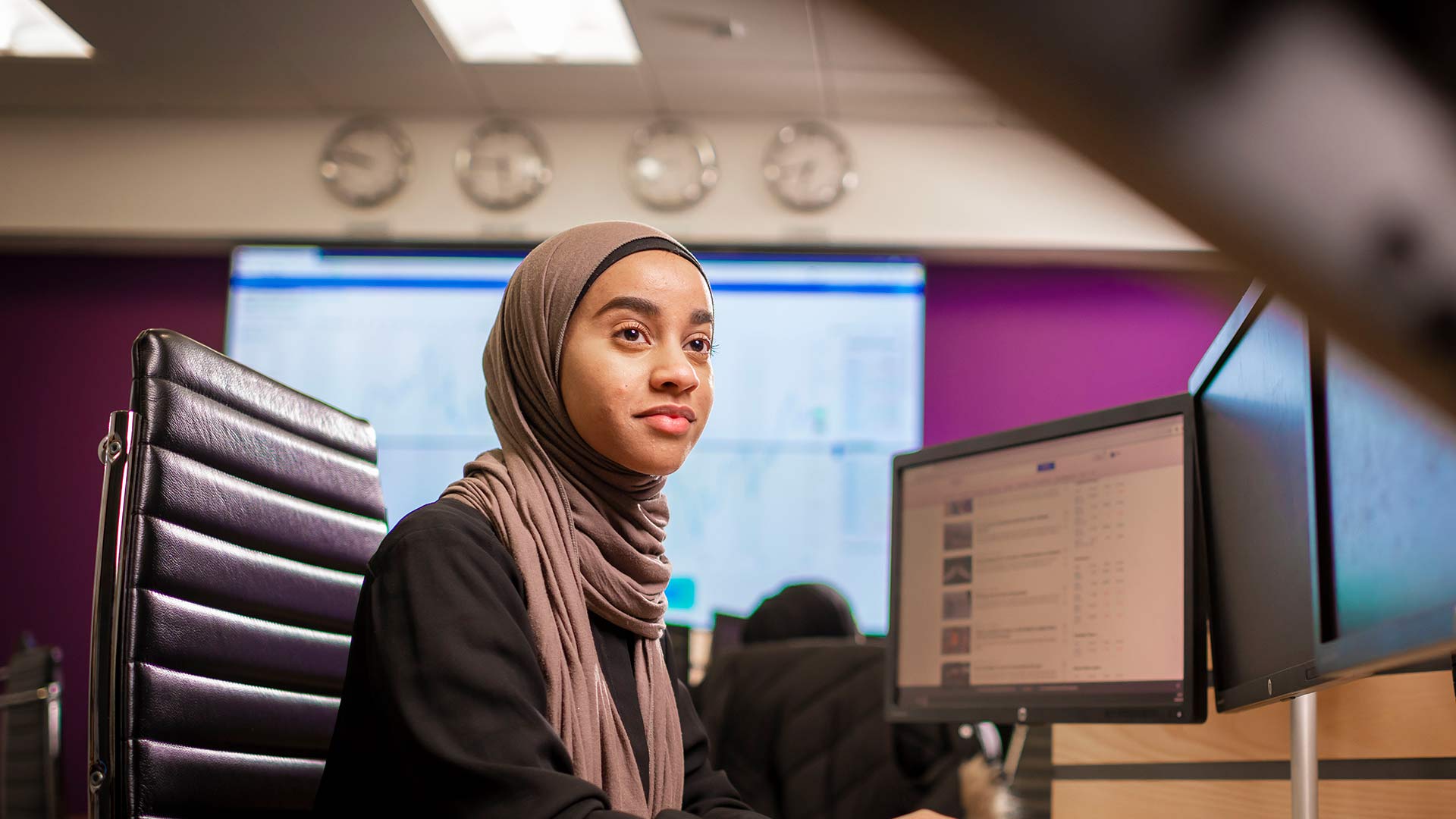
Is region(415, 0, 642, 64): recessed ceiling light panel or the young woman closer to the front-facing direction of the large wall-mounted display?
the young woman

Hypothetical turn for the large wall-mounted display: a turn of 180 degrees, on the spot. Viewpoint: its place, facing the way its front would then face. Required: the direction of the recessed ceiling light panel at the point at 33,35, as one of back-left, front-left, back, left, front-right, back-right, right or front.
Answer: left

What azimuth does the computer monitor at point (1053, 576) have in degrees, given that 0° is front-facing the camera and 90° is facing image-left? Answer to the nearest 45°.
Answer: approximately 45°

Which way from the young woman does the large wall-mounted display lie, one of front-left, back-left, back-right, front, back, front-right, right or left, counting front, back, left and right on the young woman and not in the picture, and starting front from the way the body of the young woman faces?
back-left

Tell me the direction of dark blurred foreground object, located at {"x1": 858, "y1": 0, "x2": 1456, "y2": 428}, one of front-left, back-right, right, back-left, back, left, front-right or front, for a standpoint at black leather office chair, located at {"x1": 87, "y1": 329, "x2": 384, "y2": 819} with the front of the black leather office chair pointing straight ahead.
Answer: front-right

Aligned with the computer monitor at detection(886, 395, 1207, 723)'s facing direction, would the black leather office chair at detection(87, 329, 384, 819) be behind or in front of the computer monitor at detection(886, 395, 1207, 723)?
in front

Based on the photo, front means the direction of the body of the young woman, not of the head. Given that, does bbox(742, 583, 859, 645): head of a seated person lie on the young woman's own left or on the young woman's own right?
on the young woman's own left

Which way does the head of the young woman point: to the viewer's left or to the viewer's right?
to the viewer's right

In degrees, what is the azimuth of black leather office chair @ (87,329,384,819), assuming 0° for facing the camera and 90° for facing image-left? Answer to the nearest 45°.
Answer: approximately 315°

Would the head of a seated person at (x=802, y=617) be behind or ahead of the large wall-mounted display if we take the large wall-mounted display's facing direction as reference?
ahead

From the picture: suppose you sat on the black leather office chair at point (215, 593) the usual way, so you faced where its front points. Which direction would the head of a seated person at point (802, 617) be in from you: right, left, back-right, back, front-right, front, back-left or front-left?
left

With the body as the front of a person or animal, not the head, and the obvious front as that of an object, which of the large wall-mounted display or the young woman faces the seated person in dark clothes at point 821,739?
the large wall-mounted display

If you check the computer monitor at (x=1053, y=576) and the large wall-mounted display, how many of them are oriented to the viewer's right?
0

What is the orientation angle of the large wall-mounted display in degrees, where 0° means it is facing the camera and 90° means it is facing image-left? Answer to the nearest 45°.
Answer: approximately 0°

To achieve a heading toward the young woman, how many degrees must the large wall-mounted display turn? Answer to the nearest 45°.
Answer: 0° — it already faces them
